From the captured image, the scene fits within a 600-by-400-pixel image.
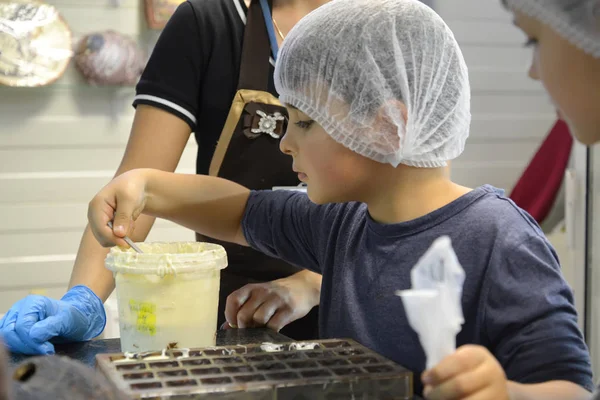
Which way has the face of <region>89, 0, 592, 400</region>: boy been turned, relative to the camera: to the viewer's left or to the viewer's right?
to the viewer's left

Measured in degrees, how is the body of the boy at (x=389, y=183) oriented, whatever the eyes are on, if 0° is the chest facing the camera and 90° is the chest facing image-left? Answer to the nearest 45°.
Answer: approximately 45°
